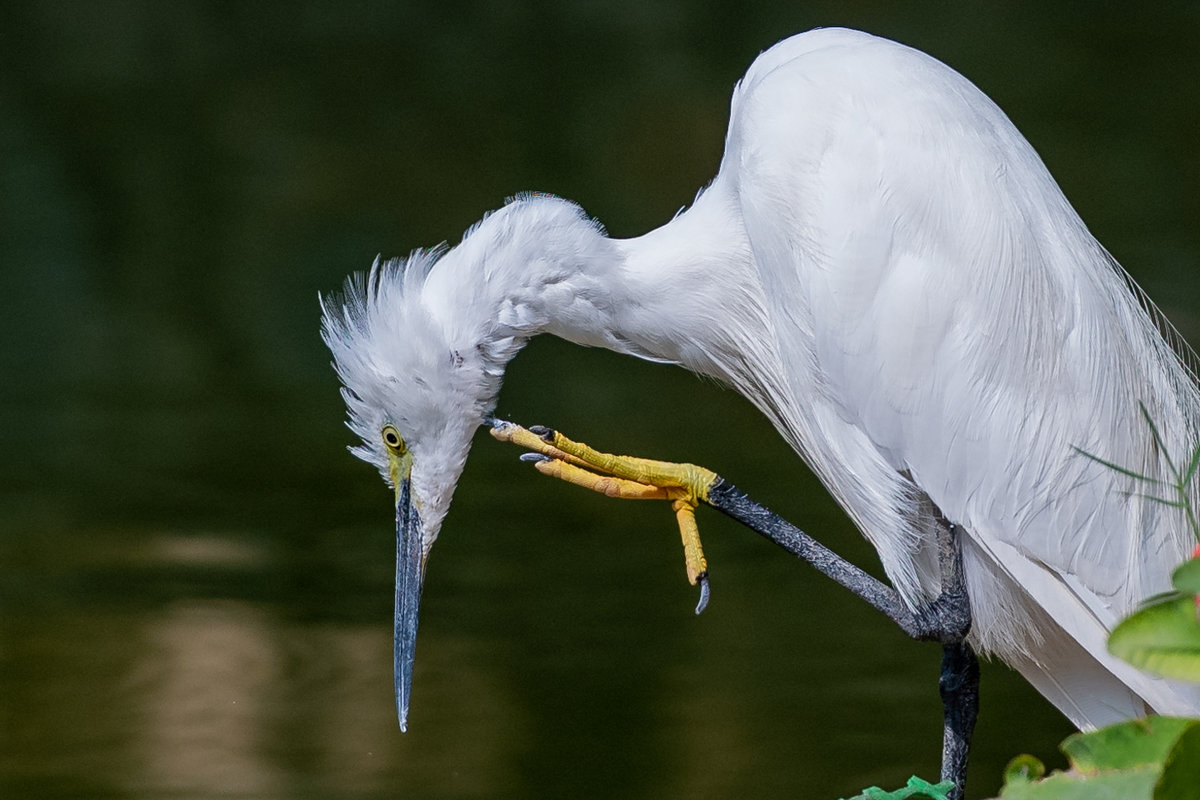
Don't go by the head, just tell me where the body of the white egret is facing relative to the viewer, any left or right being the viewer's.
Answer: facing to the left of the viewer

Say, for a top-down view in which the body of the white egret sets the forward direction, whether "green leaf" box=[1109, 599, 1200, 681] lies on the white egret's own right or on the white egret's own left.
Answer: on the white egret's own left
